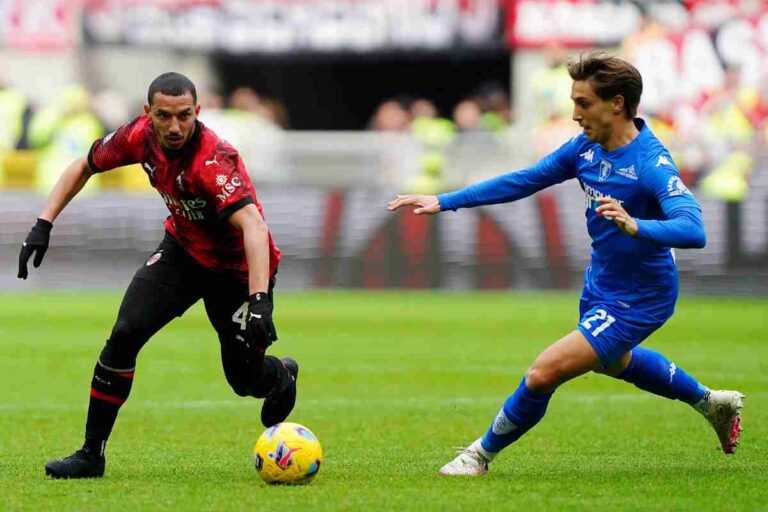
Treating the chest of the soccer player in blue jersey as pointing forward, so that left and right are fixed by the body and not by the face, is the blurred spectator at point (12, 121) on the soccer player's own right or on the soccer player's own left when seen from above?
on the soccer player's own right

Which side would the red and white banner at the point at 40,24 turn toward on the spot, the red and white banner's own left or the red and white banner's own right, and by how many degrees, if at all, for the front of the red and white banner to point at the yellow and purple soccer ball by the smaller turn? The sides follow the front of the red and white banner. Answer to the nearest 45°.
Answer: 0° — it already faces it

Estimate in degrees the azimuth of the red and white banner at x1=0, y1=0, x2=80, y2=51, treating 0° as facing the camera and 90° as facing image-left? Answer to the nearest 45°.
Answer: approximately 0°

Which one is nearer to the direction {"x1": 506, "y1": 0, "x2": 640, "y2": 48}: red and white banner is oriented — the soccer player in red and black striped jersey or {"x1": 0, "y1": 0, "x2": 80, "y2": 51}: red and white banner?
the soccer player in red and black striped jersey

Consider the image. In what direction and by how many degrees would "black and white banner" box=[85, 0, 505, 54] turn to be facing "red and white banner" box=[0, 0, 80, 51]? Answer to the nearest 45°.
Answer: approximately 90° to its right

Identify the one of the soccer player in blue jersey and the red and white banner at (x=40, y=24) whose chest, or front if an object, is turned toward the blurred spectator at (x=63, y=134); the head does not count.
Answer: the red and white banner

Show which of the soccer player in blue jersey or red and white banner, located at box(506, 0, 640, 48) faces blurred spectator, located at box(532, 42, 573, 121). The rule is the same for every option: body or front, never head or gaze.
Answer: the red and white banner

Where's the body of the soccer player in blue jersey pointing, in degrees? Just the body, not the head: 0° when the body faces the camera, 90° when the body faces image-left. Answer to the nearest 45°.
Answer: approximately 45°

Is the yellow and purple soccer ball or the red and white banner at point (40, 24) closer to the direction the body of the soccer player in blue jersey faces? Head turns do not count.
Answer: the yellow and purple soccer ball

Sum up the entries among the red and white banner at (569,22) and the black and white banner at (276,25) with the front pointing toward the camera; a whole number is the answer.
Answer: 2

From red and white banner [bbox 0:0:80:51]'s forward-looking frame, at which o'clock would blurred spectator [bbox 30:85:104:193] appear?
The blurred spectator is roughly at 12 o'clock from the red and white banner.

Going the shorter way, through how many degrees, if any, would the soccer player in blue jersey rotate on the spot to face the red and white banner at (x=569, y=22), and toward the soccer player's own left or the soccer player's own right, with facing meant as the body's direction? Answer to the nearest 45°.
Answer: approximately 135° to the soccer player's own right

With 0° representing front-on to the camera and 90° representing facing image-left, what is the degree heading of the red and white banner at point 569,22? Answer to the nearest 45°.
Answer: approximately 0°

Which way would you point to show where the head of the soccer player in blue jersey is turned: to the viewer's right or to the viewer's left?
to the viewer's left
